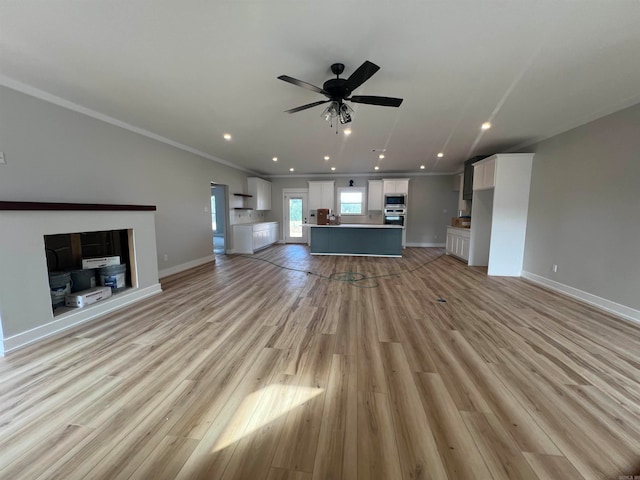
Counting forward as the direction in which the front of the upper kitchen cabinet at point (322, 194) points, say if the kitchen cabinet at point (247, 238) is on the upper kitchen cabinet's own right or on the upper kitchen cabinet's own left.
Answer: on the upper kitchen cabinet's own right

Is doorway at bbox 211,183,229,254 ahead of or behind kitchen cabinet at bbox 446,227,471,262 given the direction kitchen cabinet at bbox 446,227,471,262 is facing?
ahead

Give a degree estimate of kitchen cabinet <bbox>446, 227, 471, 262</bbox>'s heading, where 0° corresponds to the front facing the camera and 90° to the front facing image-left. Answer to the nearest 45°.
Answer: approximately 45°

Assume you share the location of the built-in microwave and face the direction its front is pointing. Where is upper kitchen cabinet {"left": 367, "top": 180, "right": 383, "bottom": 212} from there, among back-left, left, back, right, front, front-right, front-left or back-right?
right

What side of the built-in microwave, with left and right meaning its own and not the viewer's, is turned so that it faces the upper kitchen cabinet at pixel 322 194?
right

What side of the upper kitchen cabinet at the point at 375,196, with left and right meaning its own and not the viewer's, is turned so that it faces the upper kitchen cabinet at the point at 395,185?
left

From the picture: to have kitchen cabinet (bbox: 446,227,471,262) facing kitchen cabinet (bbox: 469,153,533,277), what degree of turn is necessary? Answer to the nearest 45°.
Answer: approximately 90° to its left

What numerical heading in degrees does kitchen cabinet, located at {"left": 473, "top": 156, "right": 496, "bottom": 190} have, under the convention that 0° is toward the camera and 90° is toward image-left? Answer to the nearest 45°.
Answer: approximately 45°

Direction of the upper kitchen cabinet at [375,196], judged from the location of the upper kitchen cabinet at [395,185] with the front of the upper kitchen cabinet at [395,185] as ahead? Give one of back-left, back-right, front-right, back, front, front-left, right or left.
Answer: right

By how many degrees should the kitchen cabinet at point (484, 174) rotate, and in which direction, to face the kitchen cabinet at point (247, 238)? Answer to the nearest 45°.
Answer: approximately 45° to its right

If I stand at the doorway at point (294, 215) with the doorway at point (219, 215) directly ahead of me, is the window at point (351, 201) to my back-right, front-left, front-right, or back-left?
back-left
